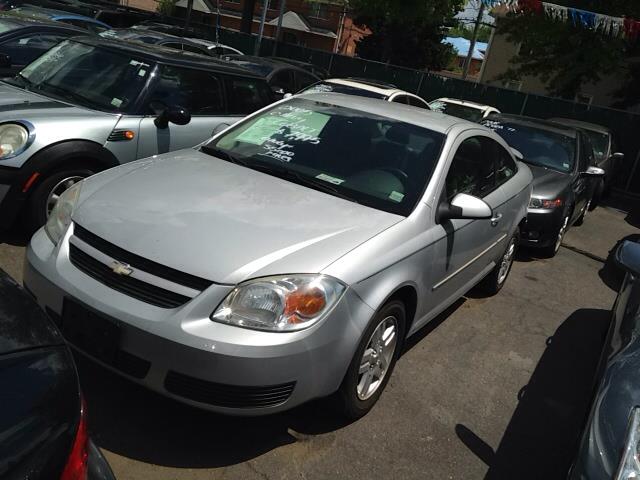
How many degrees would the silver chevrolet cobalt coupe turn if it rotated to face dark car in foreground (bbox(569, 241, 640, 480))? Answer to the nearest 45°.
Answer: approximately 90° to its left

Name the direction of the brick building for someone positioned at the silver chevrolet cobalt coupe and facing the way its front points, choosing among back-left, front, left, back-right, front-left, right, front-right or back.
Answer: back-right

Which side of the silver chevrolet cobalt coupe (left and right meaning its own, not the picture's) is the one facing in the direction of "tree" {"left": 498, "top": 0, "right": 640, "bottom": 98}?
back

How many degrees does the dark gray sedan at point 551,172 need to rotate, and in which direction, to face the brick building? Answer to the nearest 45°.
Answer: approximately 90° to its right

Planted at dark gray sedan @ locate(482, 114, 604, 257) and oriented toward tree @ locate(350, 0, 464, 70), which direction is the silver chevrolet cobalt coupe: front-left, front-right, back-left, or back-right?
back-left

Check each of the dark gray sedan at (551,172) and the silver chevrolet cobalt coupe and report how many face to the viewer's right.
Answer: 0

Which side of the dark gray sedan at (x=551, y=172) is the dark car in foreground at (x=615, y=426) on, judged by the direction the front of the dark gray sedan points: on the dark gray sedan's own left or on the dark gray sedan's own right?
on the dark gray sedan's own left

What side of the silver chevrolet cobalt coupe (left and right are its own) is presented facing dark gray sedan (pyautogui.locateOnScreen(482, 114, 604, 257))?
back

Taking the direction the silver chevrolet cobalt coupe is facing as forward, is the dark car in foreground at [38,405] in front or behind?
in front

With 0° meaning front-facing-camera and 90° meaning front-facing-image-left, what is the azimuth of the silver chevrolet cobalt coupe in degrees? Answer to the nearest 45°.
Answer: approximately 45°
